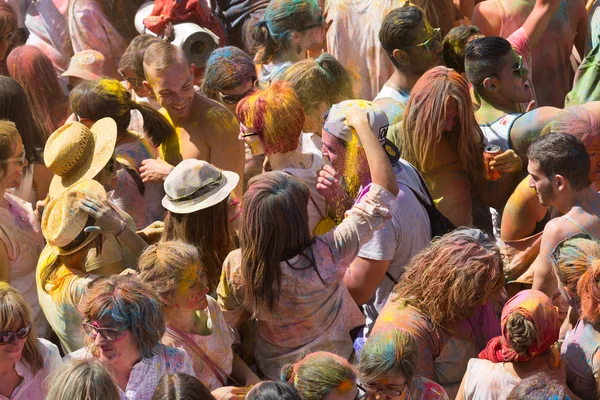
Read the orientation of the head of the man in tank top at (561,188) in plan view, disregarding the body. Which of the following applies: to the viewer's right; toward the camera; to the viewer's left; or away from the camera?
to the viewer's left

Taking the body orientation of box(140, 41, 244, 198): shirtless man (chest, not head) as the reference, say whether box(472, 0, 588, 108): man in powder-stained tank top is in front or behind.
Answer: behind

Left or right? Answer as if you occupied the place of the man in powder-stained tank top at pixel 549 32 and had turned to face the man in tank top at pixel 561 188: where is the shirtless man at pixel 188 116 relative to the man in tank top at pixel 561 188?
right

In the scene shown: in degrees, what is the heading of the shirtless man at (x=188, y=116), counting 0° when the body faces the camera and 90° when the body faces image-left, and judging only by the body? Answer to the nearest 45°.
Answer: approximately 45°

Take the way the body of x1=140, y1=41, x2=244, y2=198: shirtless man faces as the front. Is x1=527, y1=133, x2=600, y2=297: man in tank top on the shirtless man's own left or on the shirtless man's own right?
on the shirtless man's own left
